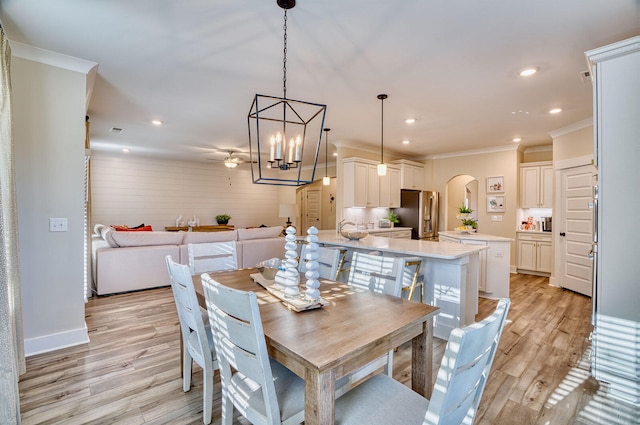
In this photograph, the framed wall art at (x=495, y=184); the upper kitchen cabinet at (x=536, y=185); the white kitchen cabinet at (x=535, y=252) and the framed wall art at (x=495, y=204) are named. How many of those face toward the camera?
4

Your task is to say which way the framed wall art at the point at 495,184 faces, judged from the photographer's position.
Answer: facing the viewer

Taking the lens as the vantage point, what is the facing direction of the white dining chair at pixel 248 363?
facing away from the viewer and to the right of the viewer

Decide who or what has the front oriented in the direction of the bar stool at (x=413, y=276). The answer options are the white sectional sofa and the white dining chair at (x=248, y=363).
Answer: the white dining chair

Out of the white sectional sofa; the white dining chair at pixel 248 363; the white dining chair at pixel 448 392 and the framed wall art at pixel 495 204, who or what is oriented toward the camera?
the framed wall art

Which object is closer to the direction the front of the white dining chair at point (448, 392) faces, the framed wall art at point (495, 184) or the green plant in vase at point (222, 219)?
the green plant in vase

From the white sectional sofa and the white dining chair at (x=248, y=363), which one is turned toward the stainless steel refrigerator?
the white dining chair

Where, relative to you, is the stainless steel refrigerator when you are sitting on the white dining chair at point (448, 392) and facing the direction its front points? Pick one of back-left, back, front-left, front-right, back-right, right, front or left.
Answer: front-right

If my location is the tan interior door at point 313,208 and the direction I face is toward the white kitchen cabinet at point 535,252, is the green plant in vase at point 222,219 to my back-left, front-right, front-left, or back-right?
back-right

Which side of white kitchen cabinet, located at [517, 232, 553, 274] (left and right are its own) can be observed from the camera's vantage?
front

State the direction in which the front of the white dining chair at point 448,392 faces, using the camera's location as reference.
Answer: facing away from the viewer and to the left of the viewer

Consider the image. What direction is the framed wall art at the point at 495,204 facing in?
toward the camera
